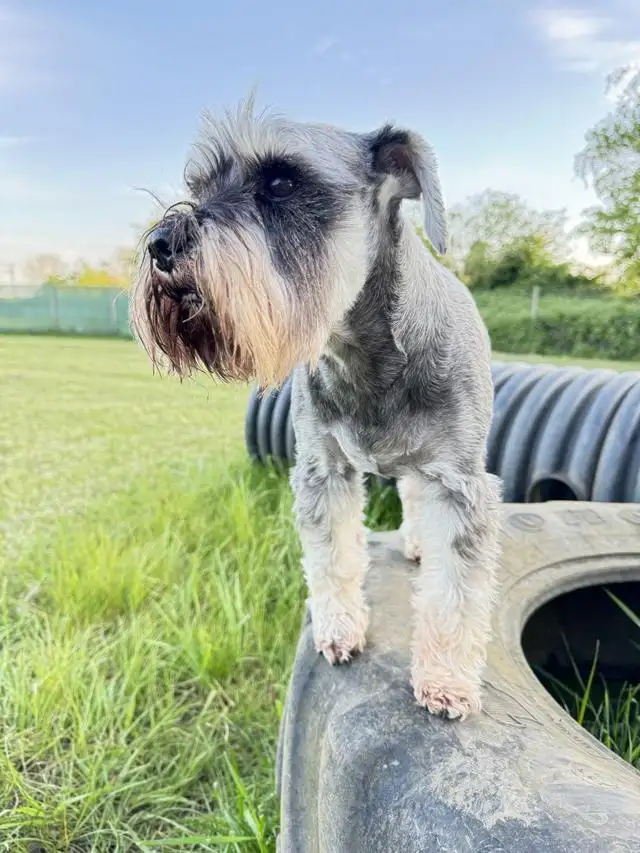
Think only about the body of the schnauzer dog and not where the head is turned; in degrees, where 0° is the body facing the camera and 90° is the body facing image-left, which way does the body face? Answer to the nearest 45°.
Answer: approximately 45°

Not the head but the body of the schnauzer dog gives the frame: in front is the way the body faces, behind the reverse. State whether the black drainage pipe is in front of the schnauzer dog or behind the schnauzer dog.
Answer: behind

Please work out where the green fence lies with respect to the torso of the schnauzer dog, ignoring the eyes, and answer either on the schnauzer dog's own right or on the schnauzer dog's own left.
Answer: on the schnauzer dog's own right

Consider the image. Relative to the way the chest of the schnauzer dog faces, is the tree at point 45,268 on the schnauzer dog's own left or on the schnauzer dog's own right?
on the schnauzer dog's own right
